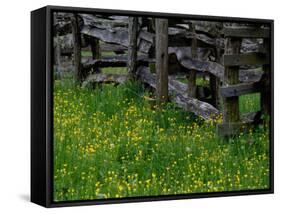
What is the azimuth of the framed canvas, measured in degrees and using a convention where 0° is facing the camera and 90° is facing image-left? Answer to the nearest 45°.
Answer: approximately 315°
